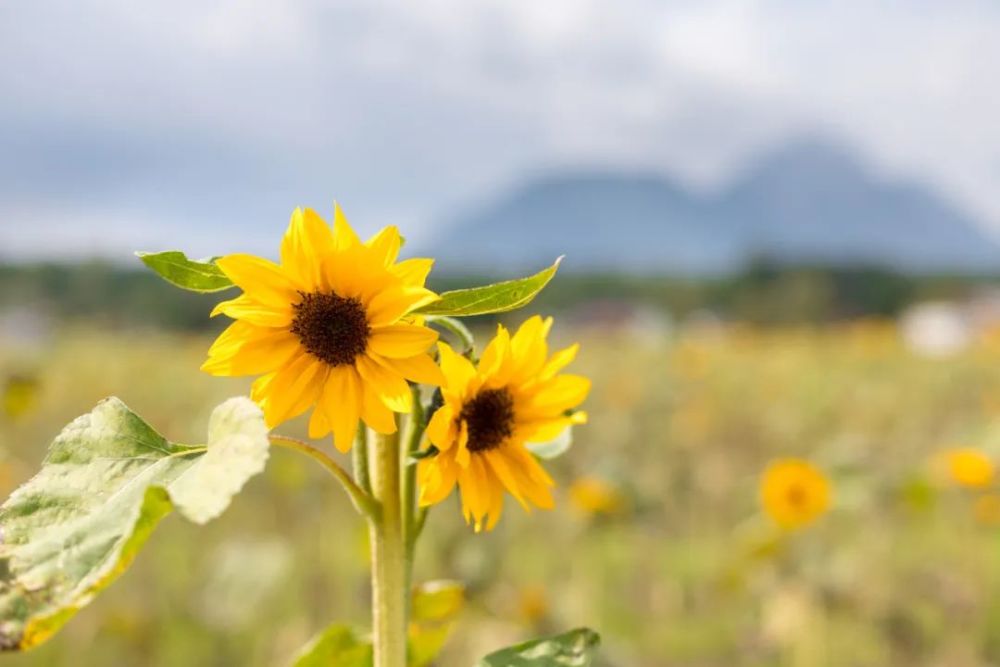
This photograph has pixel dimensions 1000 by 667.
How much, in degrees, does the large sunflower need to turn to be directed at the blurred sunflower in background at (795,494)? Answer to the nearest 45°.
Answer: approximately 135° to its left

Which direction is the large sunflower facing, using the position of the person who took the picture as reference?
facing the viewer

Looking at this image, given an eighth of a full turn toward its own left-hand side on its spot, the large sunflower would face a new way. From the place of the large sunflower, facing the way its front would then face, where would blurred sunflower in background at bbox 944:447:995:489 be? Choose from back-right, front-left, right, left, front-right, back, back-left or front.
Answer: left
